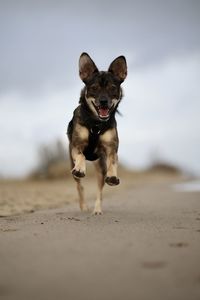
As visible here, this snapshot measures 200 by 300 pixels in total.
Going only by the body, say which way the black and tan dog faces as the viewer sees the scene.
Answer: toward the camera
